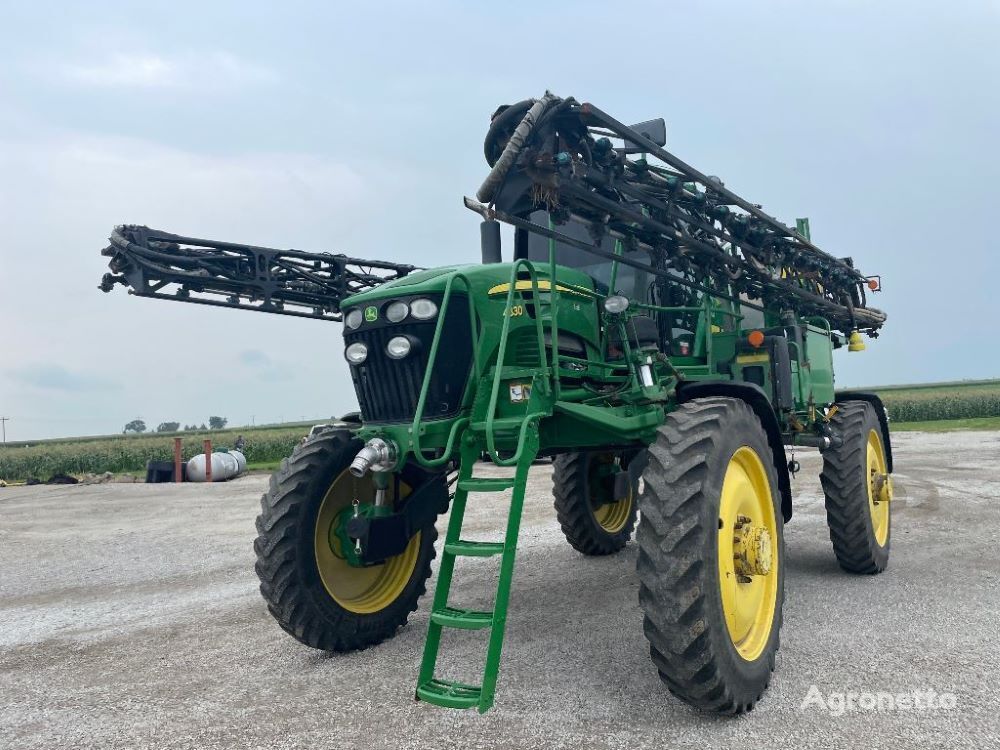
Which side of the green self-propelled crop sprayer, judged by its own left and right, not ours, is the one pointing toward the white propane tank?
right

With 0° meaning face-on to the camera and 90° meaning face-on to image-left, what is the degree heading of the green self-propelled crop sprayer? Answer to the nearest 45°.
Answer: approximately 45°
